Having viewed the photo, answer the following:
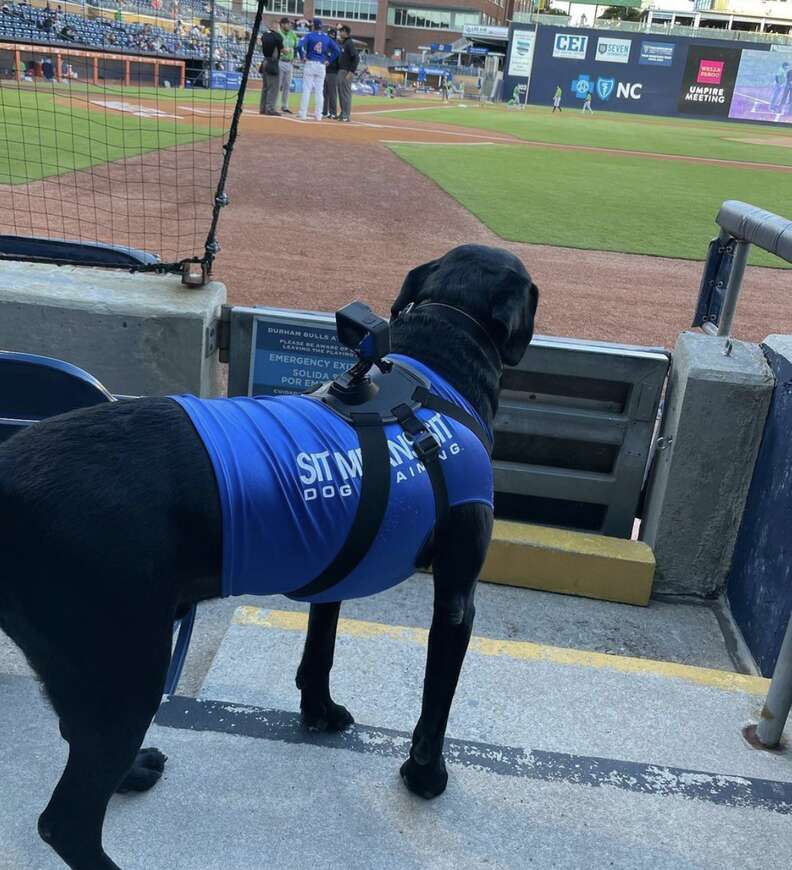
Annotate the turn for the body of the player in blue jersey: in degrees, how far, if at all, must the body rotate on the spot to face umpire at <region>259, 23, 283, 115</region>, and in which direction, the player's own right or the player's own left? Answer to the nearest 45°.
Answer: approximately 90° to the player's own left

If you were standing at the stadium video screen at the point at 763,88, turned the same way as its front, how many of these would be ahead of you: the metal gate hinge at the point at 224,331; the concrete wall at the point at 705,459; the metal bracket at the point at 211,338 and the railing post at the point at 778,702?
4

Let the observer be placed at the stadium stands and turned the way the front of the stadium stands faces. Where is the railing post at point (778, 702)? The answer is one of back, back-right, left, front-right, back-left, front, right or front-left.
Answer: front-right

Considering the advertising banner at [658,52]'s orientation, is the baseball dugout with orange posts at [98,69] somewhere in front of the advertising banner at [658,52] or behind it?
in front

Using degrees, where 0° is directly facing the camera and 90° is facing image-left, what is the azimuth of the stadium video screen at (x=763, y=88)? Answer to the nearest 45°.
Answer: approximately 0°

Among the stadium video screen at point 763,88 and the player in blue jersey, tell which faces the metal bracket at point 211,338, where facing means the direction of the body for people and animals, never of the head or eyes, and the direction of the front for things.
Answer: the stadium video screen

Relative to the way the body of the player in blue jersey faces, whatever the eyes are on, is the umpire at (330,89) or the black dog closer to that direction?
the umpire

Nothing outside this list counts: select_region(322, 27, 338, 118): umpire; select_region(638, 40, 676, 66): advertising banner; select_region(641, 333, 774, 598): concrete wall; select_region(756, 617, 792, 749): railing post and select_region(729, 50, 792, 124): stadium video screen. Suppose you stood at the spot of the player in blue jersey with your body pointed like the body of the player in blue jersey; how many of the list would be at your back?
2

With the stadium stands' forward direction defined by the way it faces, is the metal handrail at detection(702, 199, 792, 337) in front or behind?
in front

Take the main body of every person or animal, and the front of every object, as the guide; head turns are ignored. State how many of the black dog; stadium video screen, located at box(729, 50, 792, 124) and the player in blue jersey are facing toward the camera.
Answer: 1

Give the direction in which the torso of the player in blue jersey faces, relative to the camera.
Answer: away from the camera

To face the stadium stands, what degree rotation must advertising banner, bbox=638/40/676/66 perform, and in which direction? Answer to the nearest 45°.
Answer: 0° — it already faces it
